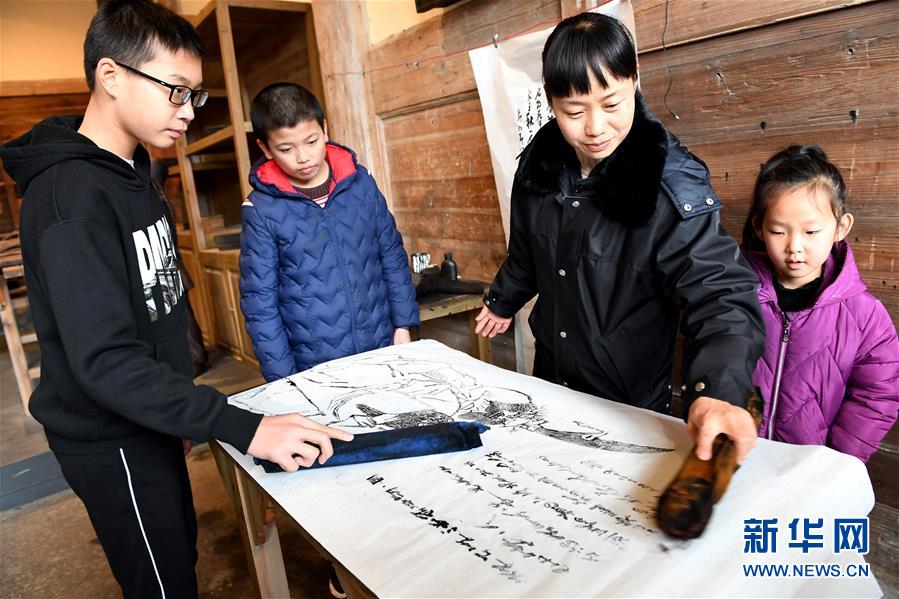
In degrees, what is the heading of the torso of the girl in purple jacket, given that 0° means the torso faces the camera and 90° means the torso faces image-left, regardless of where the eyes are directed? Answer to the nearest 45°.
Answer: approximately 45°

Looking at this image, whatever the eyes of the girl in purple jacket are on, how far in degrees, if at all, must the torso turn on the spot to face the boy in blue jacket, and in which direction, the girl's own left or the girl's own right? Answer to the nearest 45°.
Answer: approximately 45° to the girl's own right

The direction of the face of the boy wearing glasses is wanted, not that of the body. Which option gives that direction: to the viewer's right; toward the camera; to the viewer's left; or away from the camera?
to the viewer's right

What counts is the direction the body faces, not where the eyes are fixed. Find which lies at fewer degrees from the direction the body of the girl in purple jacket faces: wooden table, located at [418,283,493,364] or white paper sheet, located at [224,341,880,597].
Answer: the white paper sheet

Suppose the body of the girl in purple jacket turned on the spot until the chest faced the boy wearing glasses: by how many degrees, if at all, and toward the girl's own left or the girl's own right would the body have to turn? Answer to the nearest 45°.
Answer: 0° — they already face them
